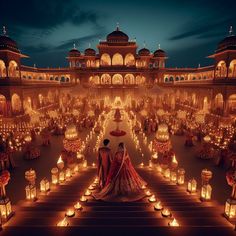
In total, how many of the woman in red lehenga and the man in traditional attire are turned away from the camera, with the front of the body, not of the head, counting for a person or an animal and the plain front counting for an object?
2

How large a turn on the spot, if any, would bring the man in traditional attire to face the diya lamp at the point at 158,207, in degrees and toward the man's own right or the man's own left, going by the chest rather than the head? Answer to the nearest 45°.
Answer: approximately 135° to the man's own right

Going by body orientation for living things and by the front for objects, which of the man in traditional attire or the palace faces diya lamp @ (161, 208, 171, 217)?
the palace

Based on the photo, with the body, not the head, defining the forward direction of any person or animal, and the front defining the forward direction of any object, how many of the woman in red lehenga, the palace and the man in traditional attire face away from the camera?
2

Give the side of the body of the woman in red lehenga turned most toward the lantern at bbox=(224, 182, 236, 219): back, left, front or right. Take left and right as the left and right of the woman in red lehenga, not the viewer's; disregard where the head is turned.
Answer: right

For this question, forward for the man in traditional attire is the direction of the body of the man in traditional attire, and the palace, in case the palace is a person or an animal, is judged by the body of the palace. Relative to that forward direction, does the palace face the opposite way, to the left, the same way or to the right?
the opposite way

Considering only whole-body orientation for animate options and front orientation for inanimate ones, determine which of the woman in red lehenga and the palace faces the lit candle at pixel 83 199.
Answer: the palace

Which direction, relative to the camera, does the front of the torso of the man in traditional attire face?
away from the camera

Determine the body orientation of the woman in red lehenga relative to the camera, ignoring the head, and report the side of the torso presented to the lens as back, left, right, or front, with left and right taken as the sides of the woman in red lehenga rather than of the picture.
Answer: back

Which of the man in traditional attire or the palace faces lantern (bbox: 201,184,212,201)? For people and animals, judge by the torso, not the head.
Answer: the palace

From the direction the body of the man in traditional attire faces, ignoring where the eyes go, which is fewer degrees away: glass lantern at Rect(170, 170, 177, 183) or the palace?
the palace
